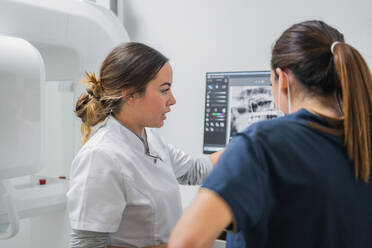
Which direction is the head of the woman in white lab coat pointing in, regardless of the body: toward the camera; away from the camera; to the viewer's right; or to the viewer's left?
to the viewer's right

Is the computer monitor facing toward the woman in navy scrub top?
yes

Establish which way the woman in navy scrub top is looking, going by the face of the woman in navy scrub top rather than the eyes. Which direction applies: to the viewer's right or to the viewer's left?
to the viewer's left

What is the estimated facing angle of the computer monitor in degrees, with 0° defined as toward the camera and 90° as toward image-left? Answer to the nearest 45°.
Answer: approximately 0°
